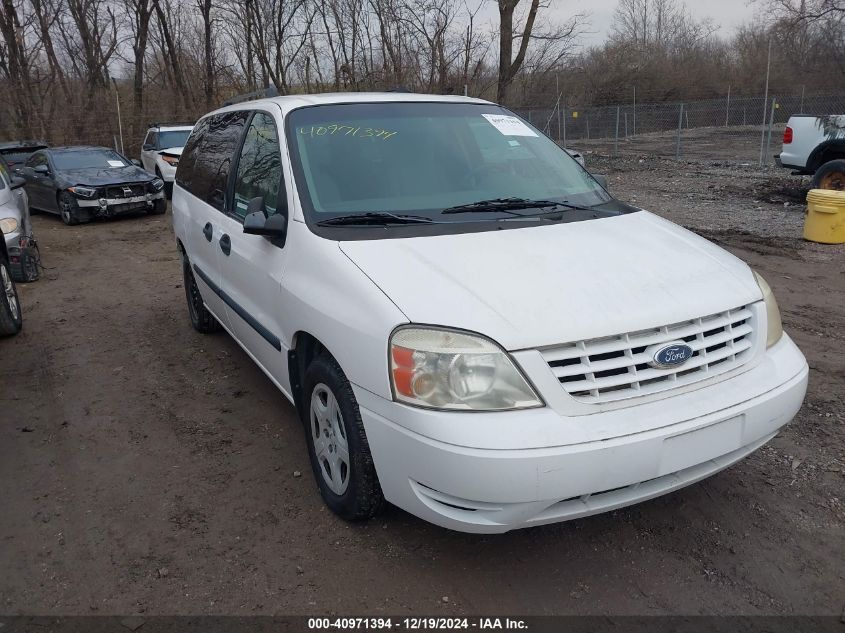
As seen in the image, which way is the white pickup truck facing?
to the viewer's right

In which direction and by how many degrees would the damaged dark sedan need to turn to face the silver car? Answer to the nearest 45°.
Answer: approximately 45° to its right

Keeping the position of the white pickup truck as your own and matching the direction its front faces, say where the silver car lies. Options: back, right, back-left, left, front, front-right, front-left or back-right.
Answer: back-right

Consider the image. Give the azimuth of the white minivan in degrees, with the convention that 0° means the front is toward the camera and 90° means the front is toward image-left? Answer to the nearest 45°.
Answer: approximately 315°

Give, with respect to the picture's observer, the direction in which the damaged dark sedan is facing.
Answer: facing the viewer and to the right of the viewer

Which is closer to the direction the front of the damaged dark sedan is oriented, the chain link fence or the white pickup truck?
the white pickup truck

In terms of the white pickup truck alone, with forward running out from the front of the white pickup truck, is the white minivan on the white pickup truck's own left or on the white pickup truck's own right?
on the white pickup truck's own right
